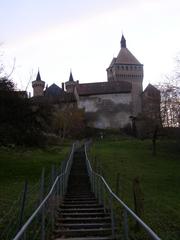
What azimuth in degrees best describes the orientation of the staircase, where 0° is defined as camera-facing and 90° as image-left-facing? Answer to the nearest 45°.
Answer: approximately 0°
